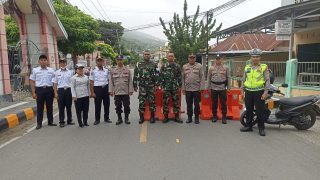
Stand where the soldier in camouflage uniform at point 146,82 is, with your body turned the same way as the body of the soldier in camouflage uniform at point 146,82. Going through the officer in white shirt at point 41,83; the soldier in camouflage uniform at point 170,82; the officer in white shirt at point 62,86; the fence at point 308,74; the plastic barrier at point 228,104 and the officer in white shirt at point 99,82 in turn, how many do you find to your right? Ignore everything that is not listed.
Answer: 3

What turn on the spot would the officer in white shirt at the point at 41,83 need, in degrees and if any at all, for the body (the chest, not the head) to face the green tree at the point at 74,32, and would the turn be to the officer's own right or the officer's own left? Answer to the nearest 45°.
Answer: approximately 180°

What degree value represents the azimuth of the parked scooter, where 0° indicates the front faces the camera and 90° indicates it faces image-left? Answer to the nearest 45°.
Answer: approximately 90°

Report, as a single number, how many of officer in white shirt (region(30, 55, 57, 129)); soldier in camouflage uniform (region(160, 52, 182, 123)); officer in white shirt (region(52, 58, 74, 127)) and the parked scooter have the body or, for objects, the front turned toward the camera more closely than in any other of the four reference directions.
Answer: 3

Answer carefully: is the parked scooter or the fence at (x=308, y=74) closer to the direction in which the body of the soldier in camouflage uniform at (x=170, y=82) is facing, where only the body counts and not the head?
the parked scooter

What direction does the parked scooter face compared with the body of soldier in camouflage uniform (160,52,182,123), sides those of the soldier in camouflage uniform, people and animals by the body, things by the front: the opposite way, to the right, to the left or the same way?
to the right

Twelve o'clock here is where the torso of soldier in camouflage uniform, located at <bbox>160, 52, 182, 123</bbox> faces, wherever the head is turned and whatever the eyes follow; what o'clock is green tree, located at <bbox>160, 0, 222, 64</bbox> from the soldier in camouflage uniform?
The green tree is roughly at 6 o'clock from the soldier in camouflage uniform.
